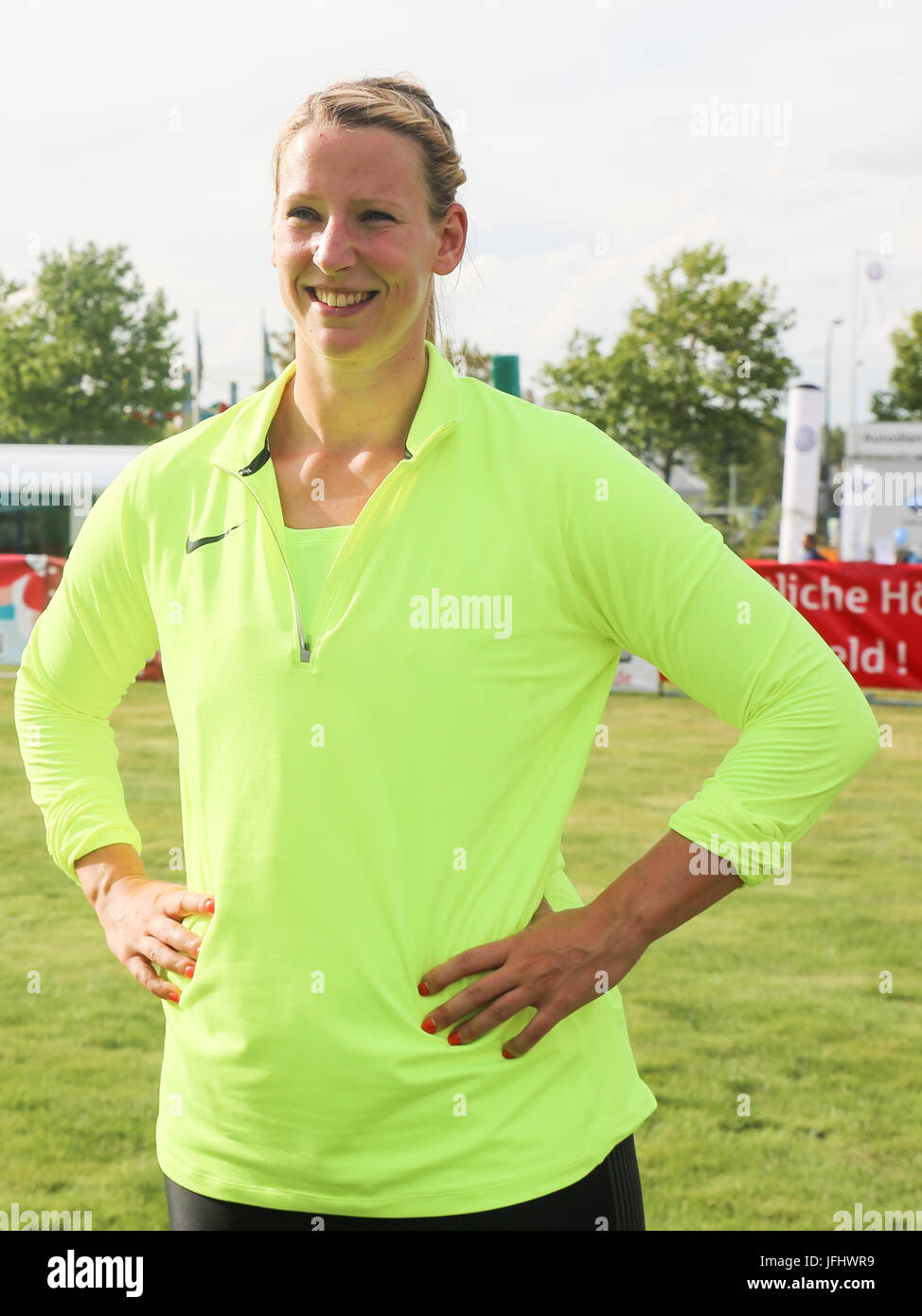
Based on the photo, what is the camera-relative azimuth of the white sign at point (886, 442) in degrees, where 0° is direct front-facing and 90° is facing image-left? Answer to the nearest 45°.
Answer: approximately 0°

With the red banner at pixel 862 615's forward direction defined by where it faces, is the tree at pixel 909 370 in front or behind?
behind

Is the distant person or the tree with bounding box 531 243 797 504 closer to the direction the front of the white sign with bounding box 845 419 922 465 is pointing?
the distant person

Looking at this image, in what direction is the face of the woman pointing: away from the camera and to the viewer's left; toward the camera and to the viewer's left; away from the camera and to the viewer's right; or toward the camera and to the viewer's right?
toward the camera and to the viewer's left

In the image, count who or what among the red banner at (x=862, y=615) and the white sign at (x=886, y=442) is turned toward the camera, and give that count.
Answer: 2

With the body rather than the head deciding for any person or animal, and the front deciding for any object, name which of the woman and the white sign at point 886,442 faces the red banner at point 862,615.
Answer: the white sign

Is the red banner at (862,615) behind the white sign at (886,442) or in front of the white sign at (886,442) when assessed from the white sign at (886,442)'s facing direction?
in front

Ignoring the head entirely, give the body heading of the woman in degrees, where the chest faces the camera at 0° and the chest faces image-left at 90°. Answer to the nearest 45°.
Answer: approximately 45°

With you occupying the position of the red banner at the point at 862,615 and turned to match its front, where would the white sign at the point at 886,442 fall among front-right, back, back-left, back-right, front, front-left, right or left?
back
